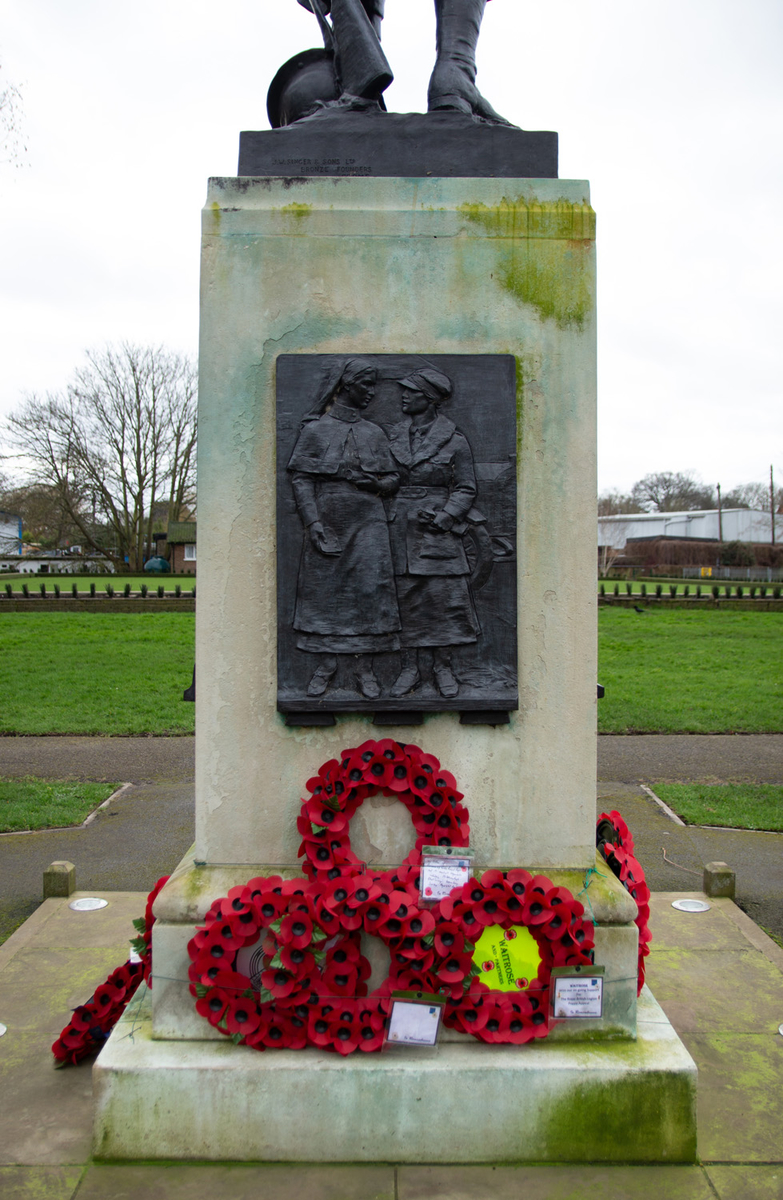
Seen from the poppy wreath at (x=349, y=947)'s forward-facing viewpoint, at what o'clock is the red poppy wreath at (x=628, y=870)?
The red poppy wreath is roughly at 8 o'clock from the poppy wreath.

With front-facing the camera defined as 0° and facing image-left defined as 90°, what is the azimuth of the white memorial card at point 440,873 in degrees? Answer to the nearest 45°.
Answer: approximately 0°

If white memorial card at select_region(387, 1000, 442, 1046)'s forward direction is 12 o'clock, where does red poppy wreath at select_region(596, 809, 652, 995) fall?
The red poppy wreath is roughly at 8 o'clock from the white memorial card.

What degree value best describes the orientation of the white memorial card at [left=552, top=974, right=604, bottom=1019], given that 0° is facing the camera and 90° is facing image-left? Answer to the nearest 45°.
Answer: approximately 0°
